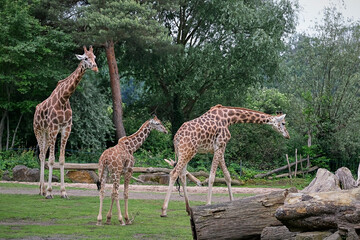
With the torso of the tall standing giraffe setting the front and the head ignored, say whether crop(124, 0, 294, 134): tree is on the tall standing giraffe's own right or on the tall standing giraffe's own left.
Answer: on the tall standing giraffe's own left

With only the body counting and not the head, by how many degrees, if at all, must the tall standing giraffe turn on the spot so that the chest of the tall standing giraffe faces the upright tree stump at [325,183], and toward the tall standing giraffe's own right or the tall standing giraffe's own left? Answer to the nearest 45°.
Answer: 0° — it already faces it

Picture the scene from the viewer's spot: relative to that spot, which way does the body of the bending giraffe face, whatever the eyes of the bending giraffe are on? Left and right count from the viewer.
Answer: facing away from the viewer and to the right of the viewer

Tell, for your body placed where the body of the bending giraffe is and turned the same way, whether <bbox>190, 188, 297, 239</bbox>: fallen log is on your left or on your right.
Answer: on your right

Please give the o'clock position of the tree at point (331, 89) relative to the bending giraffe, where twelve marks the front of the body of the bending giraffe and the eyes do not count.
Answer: The tree is roughly at 11 o'clock from the bending giraffe.

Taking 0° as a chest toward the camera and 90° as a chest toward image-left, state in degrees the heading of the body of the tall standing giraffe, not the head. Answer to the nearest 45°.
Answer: approximately 315°

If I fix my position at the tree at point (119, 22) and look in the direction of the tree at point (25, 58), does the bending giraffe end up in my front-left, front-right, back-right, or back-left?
back-left
